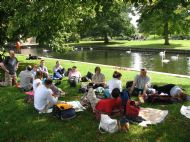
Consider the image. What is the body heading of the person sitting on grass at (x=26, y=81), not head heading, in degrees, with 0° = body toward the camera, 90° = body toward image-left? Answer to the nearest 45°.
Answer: approximately 225°

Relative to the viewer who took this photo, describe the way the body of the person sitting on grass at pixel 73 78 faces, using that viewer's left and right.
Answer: facing the viewer

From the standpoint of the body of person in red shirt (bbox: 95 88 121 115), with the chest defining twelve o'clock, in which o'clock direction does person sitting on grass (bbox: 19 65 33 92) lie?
The person sitting on grass is roughly at 9 o'clock from the person in red shirt.

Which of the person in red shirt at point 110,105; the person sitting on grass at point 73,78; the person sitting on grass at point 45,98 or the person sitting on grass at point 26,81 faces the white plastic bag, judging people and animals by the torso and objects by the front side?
the person sitting on grass at point 73,78

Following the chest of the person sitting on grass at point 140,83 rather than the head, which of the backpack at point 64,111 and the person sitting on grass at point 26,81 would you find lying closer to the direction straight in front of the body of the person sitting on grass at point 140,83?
the backpack

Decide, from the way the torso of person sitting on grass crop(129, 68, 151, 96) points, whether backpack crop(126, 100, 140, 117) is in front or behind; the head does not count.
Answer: in front

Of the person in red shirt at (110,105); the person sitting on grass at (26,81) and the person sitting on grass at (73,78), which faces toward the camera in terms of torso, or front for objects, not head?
the person sitting on grass at (73,78)

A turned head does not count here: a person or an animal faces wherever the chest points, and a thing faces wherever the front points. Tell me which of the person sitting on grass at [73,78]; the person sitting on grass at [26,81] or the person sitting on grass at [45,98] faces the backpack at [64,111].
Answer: the person sitting on grass at [73,78]

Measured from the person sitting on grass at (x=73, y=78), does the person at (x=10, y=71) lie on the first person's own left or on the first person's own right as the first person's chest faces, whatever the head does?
on the first person's own right

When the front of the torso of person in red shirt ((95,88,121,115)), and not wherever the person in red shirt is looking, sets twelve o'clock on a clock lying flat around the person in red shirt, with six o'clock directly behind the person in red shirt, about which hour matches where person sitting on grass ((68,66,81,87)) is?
The person sitting on grass is roughly at 10 o'clock from the person in red shirt.
